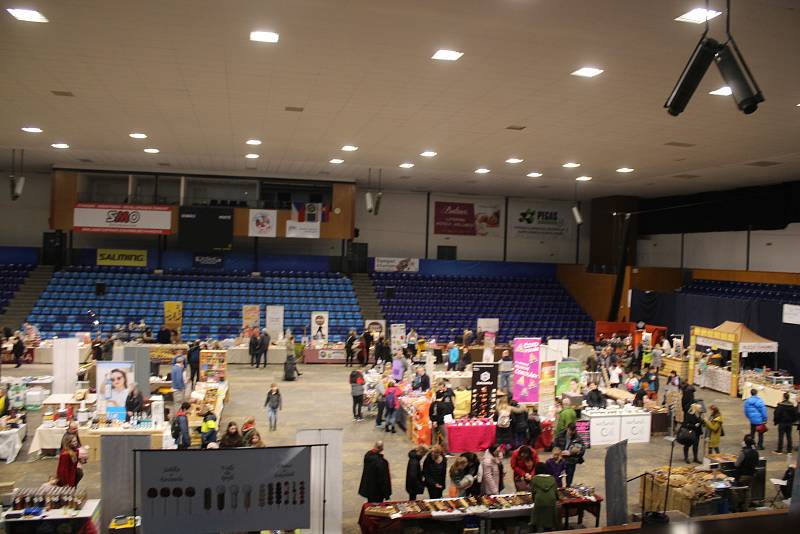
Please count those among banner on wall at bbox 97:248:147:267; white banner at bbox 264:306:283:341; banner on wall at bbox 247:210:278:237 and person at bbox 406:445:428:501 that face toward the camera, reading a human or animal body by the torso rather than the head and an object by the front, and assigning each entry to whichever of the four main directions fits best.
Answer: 3

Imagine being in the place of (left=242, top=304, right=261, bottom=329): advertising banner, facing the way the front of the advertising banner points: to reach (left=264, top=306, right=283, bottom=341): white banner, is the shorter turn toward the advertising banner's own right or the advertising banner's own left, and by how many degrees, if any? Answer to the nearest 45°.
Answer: approximately 90° to the advertising banner's own left

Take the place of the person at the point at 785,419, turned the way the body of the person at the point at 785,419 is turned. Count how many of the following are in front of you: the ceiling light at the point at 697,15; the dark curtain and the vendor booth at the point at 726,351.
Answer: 2

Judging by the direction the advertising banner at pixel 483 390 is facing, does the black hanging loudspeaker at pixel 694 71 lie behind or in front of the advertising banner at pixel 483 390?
in front

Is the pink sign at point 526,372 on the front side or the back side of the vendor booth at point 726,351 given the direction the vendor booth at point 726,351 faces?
on the front side

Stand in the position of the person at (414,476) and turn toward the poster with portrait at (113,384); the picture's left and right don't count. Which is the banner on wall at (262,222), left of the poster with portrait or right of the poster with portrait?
right

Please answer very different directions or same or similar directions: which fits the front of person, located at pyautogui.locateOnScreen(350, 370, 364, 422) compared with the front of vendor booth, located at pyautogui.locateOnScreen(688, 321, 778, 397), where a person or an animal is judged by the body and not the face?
very different directions

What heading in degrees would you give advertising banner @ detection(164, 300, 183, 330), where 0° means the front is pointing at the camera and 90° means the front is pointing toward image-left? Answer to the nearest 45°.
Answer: approximately 0°
